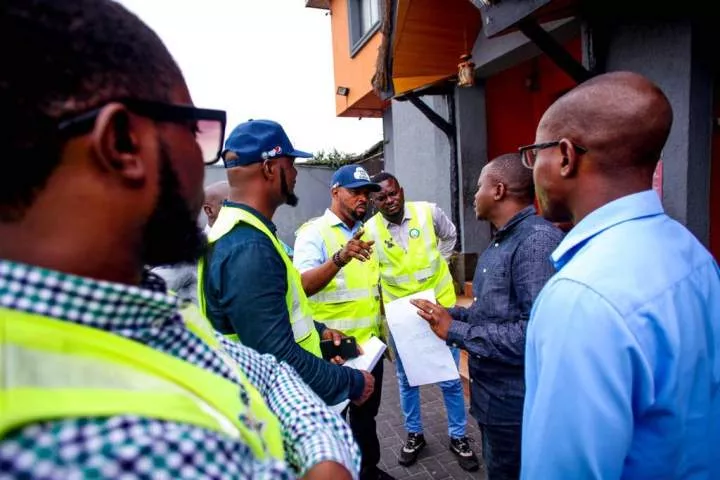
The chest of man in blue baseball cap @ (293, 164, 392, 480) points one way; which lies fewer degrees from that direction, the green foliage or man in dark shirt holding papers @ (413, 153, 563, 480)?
the man in dark shirt holding papers

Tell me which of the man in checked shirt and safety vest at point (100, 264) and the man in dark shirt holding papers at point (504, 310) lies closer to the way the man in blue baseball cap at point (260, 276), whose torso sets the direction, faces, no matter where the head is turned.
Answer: the man in dark shirt holding papers

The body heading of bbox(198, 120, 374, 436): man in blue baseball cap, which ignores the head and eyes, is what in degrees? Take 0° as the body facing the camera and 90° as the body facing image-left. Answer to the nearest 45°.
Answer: approximately 270°

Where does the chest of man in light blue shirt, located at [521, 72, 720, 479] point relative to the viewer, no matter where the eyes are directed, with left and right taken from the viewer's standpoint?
facing away from the viewer and to the left of the viewer

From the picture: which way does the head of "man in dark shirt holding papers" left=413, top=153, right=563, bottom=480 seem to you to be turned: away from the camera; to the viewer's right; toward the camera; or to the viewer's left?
to the viewer's left

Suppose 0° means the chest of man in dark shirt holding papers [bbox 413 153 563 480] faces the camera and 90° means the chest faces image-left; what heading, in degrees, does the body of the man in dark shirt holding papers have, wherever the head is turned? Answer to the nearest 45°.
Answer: approximately 90°

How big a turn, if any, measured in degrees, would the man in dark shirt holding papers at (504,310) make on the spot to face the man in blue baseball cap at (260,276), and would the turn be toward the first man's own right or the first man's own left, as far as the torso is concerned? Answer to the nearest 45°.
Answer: approximately 45° to the first man's own left

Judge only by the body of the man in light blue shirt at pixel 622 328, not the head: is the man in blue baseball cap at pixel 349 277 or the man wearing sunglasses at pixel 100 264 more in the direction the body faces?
the man in blue baseball cap

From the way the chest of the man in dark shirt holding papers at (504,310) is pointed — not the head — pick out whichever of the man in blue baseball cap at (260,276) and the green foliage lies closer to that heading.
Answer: the man in blue baseball cap
